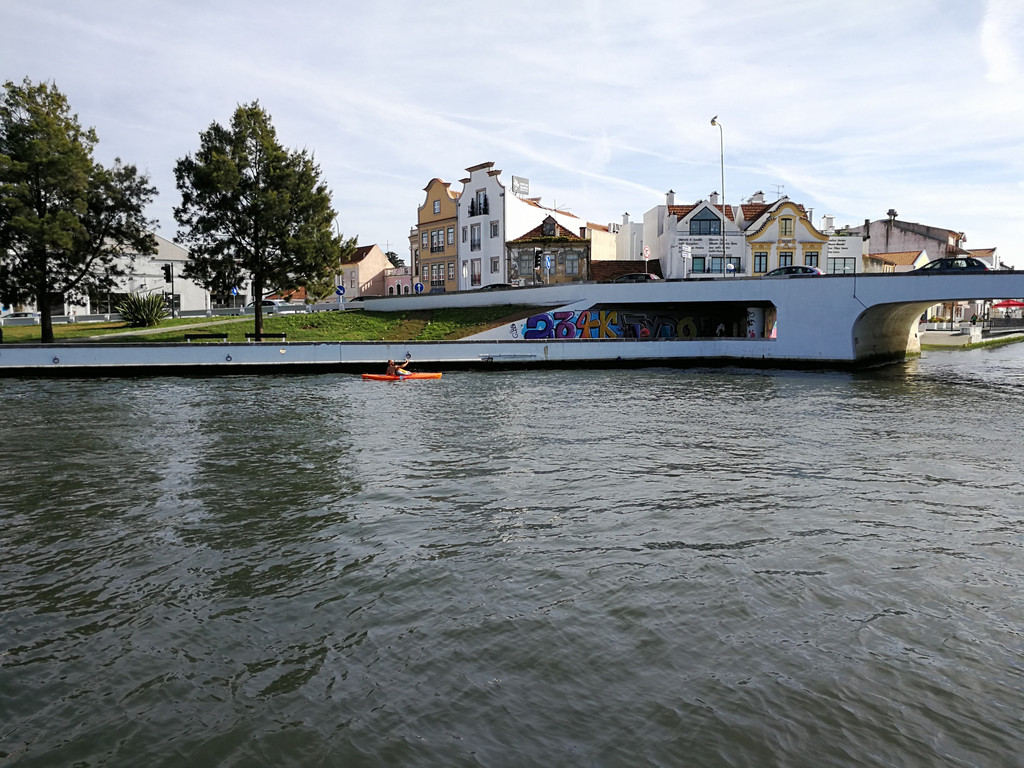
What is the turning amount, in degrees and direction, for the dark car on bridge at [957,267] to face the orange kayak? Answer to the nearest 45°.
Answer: approximately 45° to its left

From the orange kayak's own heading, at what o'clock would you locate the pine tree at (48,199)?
The pine tree is roughly at 7 o'clock from the orange kayak.

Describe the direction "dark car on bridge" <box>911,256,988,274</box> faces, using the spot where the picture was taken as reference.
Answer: facing to the left of the viewer

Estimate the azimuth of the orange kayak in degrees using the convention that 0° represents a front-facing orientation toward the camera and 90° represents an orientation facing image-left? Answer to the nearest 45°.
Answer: approximately 270°

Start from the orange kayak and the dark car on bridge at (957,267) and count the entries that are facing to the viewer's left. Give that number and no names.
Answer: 1
